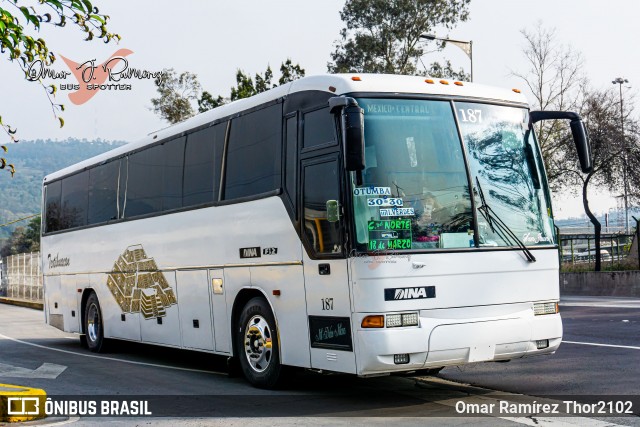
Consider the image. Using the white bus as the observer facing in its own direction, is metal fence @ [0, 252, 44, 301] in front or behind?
behind

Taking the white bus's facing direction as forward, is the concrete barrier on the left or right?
on its left

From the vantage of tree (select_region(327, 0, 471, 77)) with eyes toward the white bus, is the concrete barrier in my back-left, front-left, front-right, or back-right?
front-left

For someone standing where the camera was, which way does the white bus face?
facing the viewer and to the right of the viewer

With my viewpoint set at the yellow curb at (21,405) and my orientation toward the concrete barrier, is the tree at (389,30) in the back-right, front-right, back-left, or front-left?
front-left

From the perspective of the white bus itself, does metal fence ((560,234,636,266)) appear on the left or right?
on its left

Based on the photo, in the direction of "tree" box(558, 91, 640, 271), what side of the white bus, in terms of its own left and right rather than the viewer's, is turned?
left

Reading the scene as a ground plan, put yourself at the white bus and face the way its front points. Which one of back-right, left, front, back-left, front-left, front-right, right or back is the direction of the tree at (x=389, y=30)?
back-left
